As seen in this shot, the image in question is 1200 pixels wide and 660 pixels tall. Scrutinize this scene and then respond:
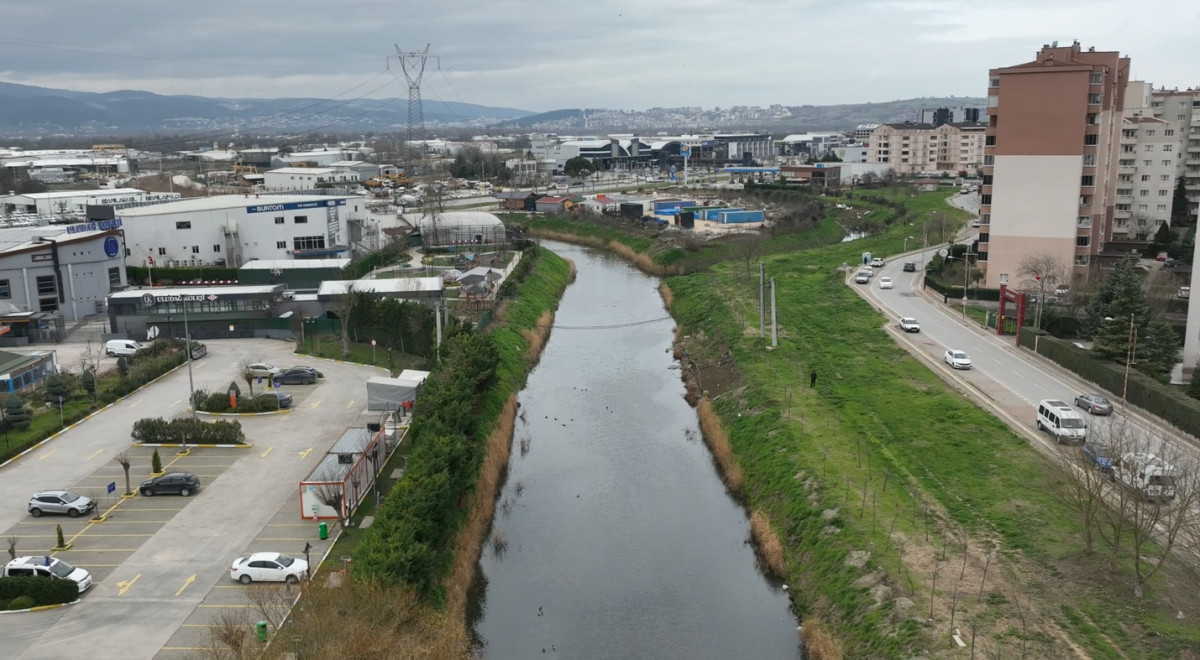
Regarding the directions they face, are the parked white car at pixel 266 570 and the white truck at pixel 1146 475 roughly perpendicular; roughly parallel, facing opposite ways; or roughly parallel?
roughly perpendicular

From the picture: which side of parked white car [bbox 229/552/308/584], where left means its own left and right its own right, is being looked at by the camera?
right

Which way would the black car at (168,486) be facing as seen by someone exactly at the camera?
facing to the left of the viewer

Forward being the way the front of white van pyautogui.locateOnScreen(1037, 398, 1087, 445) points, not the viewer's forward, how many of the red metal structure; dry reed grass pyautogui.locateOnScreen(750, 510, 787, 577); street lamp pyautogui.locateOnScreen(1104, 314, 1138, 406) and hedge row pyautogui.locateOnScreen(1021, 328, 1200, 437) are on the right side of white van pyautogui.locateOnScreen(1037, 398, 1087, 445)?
1

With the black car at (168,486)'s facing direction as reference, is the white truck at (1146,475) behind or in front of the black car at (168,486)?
behind

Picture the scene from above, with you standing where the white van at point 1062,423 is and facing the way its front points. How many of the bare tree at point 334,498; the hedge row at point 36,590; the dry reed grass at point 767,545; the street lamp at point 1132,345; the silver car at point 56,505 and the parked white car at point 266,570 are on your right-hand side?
5
